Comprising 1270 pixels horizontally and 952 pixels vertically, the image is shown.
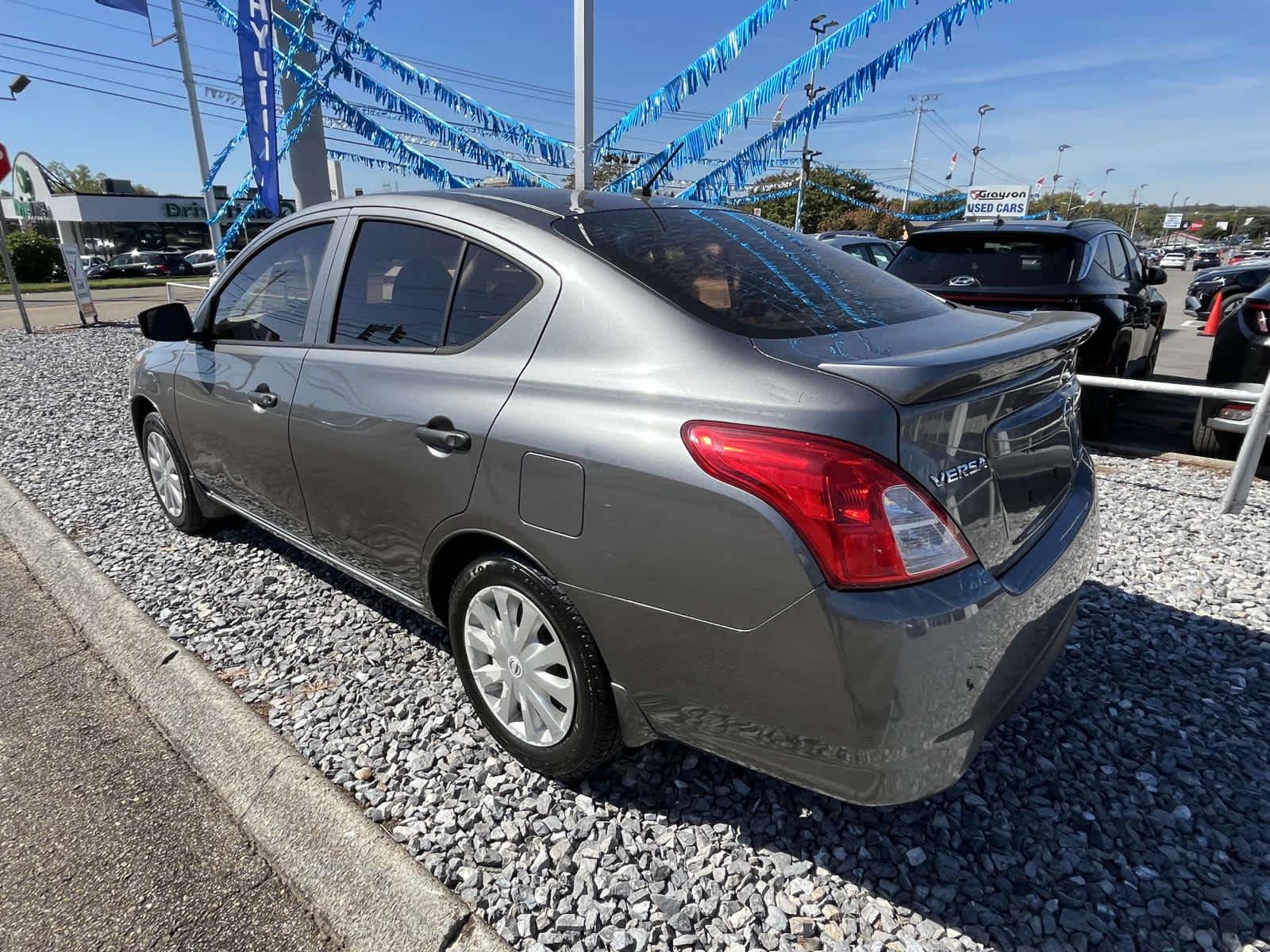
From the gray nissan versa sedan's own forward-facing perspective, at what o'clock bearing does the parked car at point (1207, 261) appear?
The parked car is roughly at 3 o'clock from the gray nissan versa sedan.

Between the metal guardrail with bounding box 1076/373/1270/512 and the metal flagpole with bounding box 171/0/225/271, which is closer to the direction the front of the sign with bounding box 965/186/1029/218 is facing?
the metal guardrail

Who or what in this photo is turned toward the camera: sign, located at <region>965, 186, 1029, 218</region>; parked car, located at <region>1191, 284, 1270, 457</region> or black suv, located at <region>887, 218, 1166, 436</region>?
the sign

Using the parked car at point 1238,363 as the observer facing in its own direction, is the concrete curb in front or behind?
behind

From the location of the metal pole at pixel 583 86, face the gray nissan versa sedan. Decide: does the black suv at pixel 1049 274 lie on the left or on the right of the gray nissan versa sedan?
left

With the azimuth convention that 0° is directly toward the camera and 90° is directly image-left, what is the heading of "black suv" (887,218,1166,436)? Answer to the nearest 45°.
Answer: approximately 225°

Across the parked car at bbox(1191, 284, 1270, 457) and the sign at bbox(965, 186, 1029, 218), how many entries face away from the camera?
1

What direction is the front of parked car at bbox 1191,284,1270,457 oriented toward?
away from the camera

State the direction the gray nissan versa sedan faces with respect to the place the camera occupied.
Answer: facing away from the viewer and to the left of the viewer

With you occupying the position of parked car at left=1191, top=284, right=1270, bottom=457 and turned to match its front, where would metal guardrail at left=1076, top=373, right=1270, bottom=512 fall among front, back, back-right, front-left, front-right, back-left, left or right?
back

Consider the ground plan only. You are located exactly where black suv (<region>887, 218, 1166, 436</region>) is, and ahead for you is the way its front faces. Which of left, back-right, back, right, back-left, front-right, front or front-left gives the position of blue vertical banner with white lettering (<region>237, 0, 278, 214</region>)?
back-left

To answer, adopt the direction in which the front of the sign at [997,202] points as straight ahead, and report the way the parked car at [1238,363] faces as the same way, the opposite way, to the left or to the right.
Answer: the opposite way

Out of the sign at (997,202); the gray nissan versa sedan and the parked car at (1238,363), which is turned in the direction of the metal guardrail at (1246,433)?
the sign

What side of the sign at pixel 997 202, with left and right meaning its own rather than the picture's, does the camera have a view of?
front

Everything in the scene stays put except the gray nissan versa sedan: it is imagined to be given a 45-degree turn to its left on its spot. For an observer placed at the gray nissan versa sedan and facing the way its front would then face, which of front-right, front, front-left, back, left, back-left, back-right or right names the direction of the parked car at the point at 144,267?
front-right

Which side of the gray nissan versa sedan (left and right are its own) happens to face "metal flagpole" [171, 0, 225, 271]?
front
